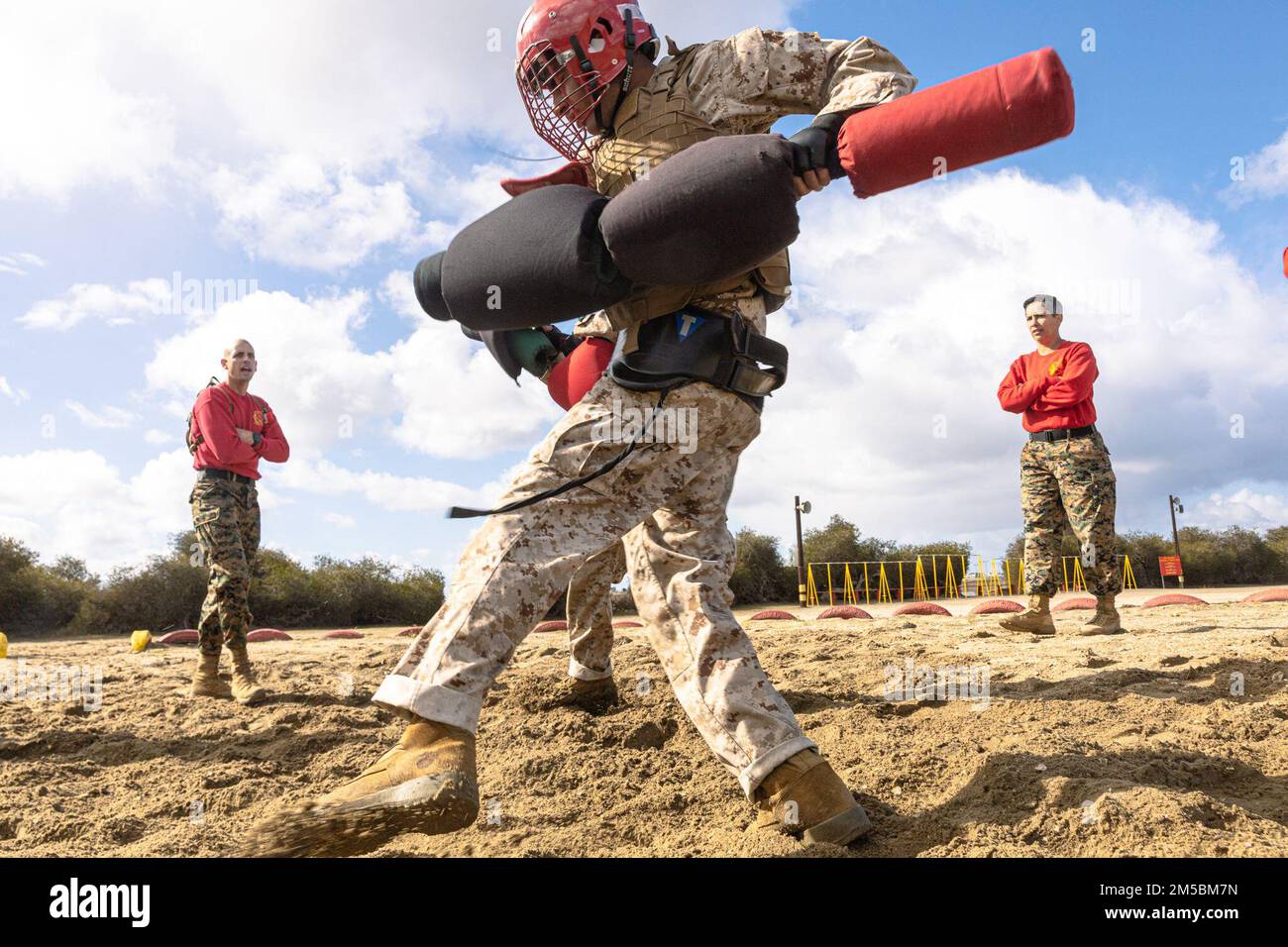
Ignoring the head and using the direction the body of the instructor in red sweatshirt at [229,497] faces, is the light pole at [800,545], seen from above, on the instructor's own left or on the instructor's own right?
on the instructor's own left

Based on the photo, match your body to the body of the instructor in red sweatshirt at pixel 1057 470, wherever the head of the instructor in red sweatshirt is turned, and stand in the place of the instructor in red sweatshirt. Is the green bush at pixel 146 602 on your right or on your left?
on your right

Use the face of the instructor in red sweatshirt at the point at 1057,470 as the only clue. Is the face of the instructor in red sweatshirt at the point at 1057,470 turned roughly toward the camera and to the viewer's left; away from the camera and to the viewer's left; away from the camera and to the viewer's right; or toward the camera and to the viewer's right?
toward the camera and to the viewer's left

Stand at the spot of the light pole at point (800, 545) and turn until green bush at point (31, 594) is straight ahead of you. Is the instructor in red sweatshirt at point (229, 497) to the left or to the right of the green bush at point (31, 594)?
left

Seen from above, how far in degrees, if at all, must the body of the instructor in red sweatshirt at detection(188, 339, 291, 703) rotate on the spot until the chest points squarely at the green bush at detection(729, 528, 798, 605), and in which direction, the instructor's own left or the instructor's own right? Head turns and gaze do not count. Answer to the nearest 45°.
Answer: approximately 90° to the instructor's own left

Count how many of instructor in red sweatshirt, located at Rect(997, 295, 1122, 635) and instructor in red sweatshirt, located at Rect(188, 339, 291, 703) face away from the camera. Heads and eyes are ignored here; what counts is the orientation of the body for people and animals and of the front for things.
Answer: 0

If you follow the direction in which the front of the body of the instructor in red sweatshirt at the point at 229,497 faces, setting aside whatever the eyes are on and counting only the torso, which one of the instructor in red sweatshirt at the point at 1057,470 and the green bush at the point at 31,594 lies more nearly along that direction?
the instructor in red sweatshirt

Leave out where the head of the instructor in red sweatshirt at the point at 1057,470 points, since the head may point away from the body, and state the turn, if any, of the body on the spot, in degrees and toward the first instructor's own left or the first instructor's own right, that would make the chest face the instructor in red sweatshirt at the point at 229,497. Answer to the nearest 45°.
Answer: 0° — they already face them

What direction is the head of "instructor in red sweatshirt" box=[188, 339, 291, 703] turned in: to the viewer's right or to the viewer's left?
to the viewer's right

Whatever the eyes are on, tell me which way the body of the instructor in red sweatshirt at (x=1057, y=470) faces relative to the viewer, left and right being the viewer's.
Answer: facing the viewer and to the left of the viewer

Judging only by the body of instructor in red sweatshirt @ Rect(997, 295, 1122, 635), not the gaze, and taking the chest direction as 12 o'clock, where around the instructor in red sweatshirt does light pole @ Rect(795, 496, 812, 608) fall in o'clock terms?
The light pole is roughly at 4 o'clock from the instructor in red sweatshirt.
